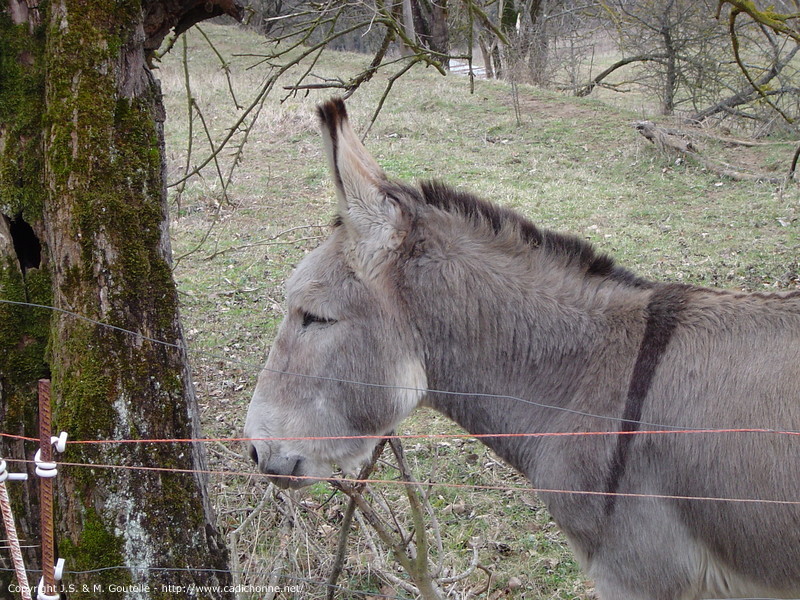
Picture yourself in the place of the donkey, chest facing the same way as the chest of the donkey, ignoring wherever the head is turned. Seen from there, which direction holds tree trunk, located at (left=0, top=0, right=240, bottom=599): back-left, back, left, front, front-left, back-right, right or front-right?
front

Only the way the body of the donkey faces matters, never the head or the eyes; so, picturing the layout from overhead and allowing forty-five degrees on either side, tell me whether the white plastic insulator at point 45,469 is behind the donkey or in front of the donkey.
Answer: in front

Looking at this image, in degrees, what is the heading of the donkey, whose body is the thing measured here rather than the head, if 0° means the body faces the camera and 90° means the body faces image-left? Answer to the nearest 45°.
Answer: approximately 90°
